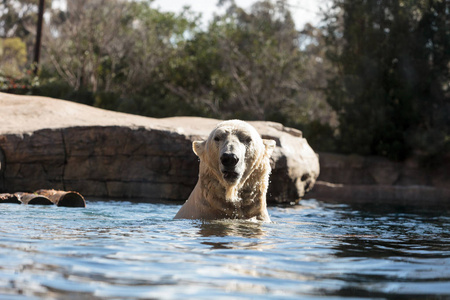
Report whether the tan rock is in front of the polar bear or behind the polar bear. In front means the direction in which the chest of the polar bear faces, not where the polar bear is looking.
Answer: behind

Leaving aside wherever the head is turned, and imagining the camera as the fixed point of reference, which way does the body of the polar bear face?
toward the camera

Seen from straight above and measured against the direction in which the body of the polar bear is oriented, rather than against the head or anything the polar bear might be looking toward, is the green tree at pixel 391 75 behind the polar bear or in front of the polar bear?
behind

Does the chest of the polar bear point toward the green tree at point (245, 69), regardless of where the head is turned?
no

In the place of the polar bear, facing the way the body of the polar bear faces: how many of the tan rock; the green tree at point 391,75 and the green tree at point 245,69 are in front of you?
0
